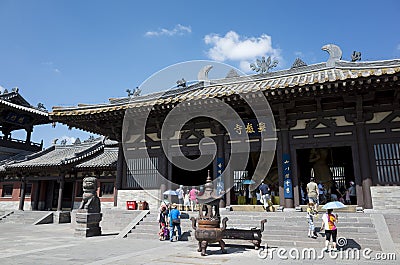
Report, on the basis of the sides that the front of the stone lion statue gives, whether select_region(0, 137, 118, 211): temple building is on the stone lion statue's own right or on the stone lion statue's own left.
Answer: on the stone lion statue's own right

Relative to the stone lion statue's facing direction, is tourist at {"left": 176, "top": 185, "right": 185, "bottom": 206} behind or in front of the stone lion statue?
behind

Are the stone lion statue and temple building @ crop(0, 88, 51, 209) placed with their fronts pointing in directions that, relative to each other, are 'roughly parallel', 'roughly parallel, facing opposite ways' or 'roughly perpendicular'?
roughly perpendicular

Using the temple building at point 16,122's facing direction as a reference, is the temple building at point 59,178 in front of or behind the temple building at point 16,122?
in front

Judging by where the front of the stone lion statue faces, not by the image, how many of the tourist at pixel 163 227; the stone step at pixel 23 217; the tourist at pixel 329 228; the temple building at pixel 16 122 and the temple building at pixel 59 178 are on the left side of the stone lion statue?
2

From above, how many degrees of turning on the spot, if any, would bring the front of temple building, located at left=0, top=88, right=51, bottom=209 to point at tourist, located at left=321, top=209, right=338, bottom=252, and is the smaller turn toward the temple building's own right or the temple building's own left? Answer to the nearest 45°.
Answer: approximately 45° to the temple building's own right

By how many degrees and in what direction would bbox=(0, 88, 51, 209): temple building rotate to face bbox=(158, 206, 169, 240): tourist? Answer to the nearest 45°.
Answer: approximately 45° to its right

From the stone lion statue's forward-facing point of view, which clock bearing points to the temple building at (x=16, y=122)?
The temple building is roughly at 4 o'clock from the stone lion statue.

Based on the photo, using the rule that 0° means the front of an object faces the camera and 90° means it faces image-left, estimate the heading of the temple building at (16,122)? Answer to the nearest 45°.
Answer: approximately 315°
